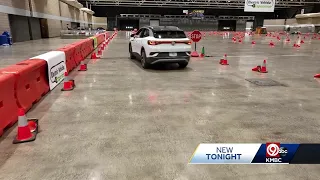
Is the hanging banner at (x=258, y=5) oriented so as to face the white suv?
yes

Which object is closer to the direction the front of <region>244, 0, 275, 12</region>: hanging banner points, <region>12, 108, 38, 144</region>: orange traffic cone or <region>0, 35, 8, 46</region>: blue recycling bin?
the orange traffic cone

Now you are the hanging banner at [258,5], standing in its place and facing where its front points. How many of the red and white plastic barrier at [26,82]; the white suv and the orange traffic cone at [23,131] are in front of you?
3

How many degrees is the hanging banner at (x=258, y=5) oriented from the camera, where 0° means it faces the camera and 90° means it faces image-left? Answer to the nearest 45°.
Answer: approximately 0°

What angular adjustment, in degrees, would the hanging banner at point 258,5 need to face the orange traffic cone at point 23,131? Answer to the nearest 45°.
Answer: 0° — it already faces it

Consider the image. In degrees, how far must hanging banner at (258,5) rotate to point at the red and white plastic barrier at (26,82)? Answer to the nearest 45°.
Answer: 0° — it already faces it

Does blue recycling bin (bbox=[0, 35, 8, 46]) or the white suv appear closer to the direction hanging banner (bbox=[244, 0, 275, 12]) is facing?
the white suv

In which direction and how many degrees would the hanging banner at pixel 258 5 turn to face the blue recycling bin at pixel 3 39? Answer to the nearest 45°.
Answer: approximately 45° to its right

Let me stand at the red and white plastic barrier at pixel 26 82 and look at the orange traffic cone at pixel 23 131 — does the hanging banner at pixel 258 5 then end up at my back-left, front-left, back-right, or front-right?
back-left
